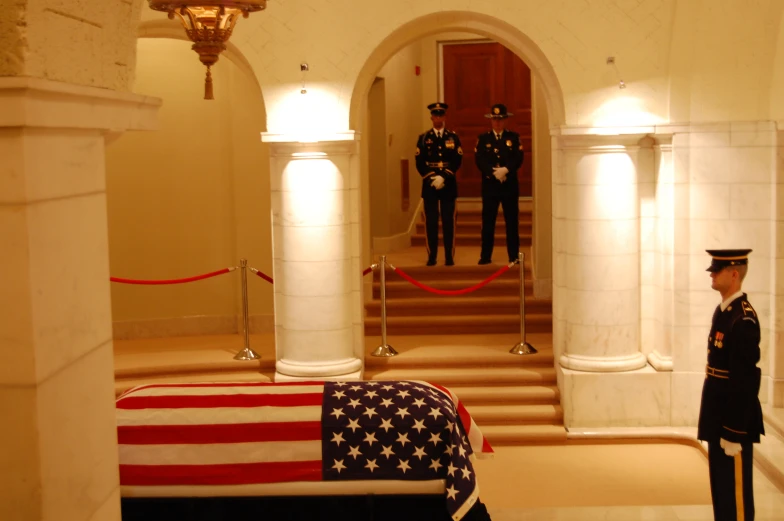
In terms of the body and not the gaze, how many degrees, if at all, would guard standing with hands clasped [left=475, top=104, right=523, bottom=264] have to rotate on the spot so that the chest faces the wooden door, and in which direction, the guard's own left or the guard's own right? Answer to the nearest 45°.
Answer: approximately 180°

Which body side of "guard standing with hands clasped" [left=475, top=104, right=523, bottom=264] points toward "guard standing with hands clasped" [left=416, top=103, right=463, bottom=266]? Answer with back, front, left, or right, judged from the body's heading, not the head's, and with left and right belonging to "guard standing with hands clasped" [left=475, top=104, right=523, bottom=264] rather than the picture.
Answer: right

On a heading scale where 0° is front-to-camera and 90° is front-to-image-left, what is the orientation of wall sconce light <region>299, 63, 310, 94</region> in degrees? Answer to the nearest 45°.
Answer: approximately 0°

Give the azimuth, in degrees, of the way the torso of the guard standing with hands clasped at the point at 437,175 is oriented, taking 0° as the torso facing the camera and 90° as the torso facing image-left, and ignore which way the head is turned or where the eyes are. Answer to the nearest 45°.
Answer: approximately 0°
